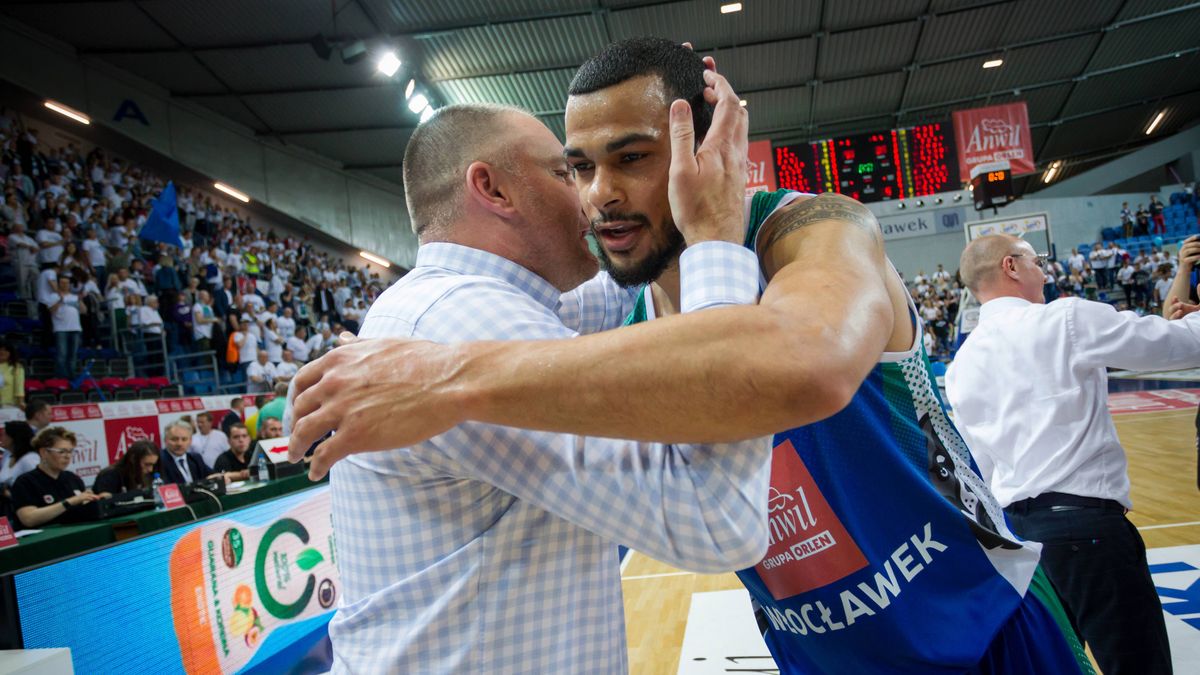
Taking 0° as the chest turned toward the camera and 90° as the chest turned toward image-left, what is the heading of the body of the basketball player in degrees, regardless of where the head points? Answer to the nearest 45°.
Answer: approximately 45°

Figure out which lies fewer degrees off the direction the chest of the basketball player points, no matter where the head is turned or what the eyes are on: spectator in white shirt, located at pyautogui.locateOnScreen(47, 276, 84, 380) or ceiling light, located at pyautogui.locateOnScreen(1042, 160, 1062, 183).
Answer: the spectator in white shirt

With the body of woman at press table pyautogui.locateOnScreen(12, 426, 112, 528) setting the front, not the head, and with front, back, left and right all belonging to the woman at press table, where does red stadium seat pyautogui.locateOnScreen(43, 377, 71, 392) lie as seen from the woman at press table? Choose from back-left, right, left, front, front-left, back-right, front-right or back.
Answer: back-left

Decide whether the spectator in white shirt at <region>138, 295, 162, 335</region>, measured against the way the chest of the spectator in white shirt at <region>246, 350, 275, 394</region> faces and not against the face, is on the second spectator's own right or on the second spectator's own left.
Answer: on the second spectator's own right

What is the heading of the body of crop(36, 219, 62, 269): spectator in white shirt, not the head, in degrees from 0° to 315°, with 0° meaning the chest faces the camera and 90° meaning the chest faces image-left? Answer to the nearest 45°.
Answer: approximately 315°

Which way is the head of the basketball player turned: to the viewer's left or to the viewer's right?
to the viewer's left

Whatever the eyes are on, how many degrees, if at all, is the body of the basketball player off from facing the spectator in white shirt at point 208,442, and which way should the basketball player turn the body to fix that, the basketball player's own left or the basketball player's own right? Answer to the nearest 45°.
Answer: approximately 90° to the basketball player's own right

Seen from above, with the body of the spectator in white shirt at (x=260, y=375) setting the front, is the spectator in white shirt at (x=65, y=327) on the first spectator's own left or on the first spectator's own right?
on the first spectator's own right

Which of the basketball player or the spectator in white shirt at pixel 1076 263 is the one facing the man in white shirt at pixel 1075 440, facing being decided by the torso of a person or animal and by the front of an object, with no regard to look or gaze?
the spectator in white shirt

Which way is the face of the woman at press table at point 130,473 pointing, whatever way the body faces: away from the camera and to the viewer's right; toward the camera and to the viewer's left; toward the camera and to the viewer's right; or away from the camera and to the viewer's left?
toward the camera and to the viewer's right

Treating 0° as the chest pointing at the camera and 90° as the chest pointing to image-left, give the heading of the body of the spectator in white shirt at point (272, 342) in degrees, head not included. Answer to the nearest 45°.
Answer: approximately 315°
